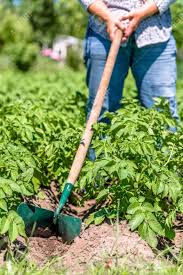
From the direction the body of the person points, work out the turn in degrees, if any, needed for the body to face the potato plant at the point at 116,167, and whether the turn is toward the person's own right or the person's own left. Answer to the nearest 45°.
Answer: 0° — they already face it

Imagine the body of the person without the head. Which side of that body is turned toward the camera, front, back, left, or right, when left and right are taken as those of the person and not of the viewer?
front

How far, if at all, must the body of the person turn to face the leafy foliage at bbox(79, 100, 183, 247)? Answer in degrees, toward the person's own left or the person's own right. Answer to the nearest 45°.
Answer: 0° — they already face it

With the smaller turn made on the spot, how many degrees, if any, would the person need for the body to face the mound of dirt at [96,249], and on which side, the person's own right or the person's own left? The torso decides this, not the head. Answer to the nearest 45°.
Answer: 0° — they already face it
